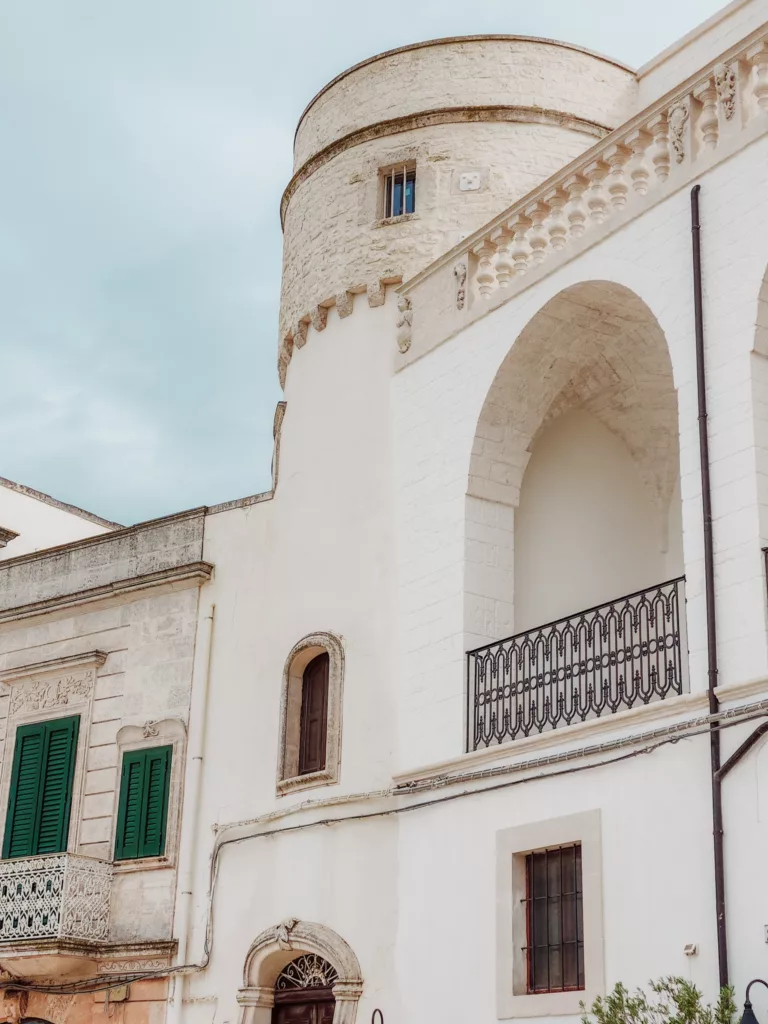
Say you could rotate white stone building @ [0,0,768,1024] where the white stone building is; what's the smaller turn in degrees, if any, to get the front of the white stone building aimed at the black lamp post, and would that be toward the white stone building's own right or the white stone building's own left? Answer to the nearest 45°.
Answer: approximately 90° to the white stone building's own left
